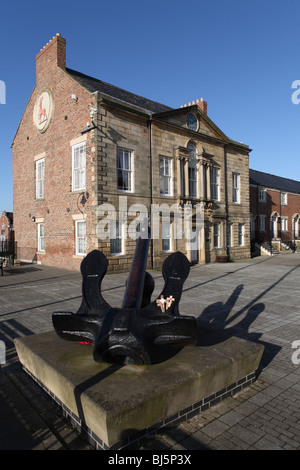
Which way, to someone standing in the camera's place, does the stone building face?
facing the viewer and to the right of the viewer

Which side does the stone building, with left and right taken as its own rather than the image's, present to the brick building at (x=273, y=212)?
left

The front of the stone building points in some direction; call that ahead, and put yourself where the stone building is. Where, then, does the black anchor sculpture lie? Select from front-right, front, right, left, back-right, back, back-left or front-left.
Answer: front-right

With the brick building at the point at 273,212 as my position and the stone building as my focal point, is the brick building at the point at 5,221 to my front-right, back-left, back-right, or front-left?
front-right

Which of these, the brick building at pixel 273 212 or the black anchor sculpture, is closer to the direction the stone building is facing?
the black anchor sculpture

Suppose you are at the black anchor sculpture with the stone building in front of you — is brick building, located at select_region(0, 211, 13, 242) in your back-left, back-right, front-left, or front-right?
front-left

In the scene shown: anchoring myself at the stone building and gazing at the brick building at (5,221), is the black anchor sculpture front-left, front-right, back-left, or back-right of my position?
back-left

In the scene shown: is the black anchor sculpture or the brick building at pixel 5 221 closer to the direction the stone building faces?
the black anchor sculpture

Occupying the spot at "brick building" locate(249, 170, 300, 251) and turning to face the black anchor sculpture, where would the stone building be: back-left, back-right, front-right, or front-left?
front-right

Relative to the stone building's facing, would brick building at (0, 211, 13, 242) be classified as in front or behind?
behind

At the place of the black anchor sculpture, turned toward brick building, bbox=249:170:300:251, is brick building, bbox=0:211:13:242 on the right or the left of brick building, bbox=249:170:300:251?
left
